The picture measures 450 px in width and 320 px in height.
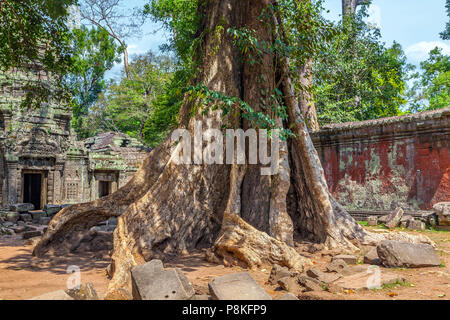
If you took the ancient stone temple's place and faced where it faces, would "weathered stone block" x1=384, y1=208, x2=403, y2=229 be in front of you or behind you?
in front

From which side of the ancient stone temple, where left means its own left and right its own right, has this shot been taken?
front

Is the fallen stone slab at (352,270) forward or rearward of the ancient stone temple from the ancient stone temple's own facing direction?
forward

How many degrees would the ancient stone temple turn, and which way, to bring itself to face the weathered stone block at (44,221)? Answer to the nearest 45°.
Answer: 0° — it already faces it

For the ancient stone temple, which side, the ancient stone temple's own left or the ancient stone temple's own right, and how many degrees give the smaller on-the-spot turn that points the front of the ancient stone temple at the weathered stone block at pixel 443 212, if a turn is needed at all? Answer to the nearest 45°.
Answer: approximately 45° to the ancient stone temple's own left

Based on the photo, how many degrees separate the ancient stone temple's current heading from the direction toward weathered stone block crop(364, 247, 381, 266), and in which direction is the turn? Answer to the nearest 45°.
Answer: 0° — it already faces it

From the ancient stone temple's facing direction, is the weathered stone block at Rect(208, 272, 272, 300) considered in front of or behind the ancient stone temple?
in front

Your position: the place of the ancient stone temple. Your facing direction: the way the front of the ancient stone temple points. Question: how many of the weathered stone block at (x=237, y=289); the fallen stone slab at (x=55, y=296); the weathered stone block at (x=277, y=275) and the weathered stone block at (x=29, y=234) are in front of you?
4

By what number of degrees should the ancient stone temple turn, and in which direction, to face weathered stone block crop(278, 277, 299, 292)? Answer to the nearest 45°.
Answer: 0° — it already faces it

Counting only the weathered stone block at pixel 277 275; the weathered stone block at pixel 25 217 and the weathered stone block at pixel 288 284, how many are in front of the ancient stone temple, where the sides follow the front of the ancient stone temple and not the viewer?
3

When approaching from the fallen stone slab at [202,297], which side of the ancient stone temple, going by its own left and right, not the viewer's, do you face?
front

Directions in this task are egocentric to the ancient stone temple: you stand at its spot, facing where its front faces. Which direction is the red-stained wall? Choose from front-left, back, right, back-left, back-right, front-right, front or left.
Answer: front-left

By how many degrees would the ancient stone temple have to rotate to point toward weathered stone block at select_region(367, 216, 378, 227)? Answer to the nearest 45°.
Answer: approximately 45° to its left

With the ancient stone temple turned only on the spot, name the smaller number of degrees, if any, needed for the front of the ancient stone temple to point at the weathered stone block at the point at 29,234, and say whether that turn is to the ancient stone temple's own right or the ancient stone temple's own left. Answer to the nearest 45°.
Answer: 0° — it already faces it
